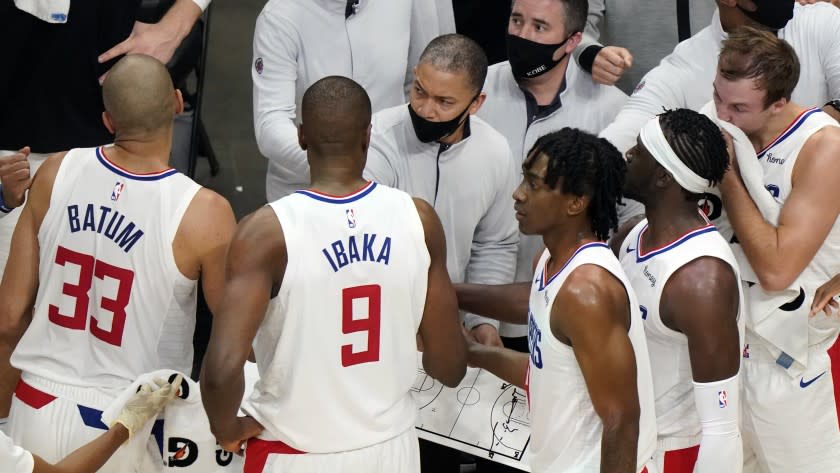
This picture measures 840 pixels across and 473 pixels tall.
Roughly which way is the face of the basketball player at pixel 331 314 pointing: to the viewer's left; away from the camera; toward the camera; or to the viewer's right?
away from the camera

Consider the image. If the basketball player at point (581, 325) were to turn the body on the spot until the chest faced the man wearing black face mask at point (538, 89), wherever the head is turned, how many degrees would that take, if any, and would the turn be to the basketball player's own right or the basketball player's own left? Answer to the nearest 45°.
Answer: approximately 90° to the basketball player's own right

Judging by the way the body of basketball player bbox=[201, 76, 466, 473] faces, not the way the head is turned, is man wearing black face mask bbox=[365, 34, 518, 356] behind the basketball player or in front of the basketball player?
in front

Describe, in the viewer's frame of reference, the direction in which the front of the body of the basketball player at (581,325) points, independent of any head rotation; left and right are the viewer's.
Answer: facing to the left of the viewer

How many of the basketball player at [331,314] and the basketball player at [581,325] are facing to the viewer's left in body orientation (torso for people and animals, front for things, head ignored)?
1

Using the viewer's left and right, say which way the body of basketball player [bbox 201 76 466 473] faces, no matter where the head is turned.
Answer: facing away from the viewer

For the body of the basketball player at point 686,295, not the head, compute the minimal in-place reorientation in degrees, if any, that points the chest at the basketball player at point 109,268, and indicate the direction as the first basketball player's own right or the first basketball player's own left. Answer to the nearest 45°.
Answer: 0° — they already face them

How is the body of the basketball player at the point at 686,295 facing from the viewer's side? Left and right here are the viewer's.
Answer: facing to the left of the viewer

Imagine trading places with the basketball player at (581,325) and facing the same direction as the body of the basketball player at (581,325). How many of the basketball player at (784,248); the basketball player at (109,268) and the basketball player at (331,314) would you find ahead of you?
2

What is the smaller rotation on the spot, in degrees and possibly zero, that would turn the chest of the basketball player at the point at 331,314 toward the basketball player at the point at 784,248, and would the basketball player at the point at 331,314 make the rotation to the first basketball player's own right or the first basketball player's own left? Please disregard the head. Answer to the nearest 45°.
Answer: approximately 90° to the first basketball player's own right

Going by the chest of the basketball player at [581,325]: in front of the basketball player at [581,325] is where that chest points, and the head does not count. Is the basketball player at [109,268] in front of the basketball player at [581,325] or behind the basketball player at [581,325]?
in front
